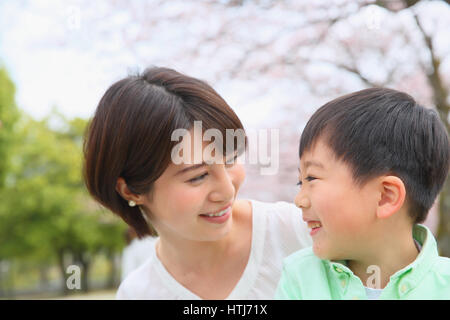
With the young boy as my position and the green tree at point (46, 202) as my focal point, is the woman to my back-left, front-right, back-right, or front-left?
front-left

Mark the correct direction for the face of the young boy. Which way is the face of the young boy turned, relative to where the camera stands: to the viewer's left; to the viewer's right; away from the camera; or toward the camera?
to the viewer's left

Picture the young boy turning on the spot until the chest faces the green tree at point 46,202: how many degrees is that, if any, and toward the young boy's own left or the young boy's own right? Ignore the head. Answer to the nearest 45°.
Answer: approximately 135° to the young boy's own right

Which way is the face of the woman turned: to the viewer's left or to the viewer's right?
to the viewer's right

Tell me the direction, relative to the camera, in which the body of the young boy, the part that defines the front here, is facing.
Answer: toward the camera
